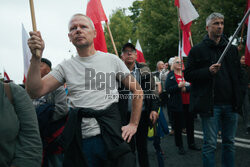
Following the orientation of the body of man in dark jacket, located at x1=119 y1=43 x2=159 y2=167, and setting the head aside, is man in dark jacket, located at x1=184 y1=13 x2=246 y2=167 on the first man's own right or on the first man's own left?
on the first man's own left

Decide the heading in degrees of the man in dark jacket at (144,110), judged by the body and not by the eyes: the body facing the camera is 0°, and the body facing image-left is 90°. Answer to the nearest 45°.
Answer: approximately 45°

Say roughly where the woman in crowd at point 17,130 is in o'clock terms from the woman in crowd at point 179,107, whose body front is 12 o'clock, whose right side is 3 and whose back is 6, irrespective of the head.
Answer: the woman in crowd at point 17,130 is roughly at 2 o'clock from the woman in crowd at point 179,107.

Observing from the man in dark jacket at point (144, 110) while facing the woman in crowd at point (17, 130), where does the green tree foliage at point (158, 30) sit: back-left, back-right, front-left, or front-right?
back-right

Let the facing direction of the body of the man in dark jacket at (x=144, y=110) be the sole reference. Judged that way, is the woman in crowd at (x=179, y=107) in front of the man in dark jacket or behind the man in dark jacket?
behind

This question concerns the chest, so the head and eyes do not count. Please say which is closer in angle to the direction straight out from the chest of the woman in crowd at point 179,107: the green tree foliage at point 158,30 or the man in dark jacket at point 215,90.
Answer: the man in dark jacket
